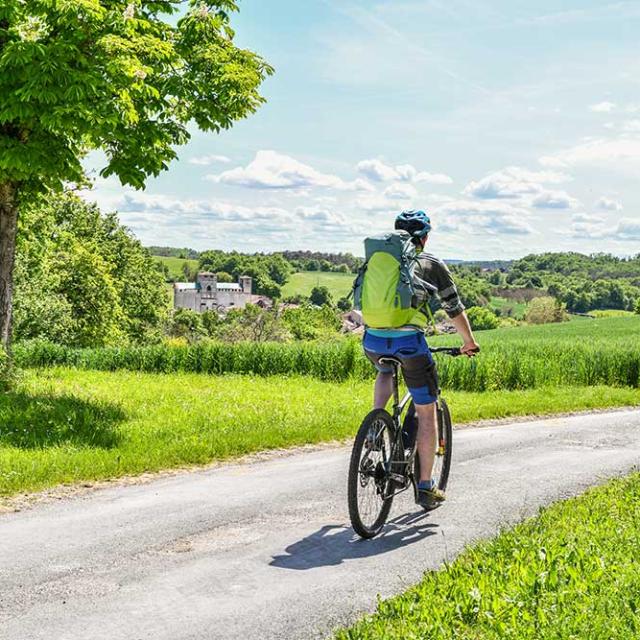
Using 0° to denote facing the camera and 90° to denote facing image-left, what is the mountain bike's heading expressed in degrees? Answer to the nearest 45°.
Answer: approximately 225°

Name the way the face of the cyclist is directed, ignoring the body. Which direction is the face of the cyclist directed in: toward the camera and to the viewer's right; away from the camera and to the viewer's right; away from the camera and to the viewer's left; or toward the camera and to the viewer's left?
away from the camera and to the viewer's right

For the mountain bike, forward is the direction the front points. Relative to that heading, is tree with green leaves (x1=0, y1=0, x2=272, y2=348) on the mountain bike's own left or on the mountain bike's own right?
on the mountain bike's own left
